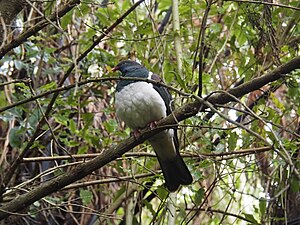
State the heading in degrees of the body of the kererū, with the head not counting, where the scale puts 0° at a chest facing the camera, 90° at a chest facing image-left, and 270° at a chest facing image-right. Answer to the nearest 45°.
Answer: approximately 45°
